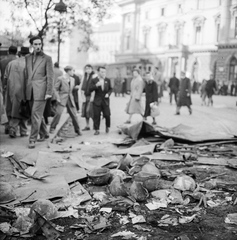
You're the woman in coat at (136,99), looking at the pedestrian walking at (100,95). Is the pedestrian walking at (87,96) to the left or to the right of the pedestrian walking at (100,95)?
right

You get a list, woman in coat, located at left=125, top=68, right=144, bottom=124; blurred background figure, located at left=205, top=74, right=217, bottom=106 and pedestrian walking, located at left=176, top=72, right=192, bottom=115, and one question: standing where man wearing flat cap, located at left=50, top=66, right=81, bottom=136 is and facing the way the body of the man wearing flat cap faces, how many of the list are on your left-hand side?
3

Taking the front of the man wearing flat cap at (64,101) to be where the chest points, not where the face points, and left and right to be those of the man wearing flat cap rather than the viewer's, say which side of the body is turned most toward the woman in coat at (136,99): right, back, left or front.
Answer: left

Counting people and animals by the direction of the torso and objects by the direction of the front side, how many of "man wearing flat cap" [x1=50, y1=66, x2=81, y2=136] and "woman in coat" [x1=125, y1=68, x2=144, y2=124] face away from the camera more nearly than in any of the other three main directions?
0

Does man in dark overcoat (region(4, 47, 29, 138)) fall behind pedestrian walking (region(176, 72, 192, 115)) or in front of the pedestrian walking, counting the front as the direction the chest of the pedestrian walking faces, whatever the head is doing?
in front

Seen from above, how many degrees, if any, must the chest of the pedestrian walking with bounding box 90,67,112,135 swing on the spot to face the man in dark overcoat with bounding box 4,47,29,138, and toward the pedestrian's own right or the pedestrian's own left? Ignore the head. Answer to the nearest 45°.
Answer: approximately 45° to the pedestrian's own right

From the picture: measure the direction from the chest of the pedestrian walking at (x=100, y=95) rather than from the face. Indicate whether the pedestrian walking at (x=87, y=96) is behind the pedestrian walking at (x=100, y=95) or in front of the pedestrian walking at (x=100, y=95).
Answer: behind

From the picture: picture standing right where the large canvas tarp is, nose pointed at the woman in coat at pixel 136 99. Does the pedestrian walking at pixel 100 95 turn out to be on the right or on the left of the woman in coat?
left

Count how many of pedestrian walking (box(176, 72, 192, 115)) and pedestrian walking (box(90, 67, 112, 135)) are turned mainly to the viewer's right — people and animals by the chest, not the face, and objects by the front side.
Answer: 0

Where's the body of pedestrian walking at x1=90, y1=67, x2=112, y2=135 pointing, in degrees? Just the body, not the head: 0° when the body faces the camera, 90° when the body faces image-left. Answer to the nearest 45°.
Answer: approximately 0°

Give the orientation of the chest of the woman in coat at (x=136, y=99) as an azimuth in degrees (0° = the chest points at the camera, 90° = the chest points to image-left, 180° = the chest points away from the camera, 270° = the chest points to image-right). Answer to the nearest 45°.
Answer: approximately 45°

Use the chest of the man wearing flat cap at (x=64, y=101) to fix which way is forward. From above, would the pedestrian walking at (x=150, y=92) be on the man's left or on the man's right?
on the man's left

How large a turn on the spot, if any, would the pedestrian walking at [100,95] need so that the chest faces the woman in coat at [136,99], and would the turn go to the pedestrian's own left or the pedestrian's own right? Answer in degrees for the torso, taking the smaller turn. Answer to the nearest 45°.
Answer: approximately 135° to the pedestrian's own left
